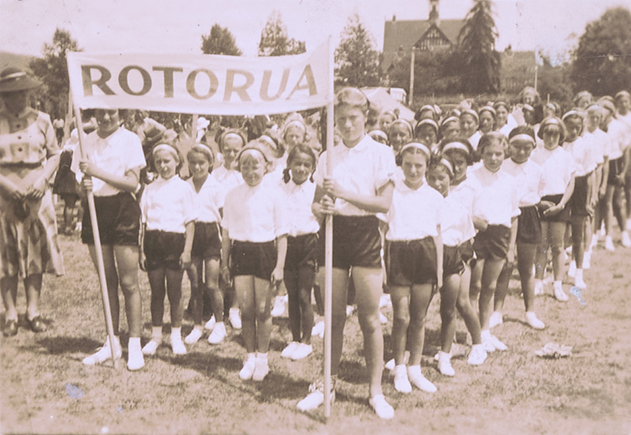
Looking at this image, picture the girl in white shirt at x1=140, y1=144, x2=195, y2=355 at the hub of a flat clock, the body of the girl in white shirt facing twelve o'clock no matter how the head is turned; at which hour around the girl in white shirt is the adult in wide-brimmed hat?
The adult in wide-brimmed hat is roughly at 4 o'clock from the girl in white shirt.

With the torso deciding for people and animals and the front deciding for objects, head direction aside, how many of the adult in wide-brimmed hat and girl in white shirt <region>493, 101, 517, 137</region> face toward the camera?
2

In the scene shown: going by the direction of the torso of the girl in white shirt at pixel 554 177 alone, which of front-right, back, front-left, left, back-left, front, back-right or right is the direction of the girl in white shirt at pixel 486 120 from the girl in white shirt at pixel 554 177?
back-right

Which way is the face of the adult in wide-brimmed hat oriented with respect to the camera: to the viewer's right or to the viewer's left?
to the viewer's right

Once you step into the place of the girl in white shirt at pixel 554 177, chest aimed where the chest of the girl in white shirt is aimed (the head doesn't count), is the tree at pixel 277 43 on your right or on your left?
on your right
